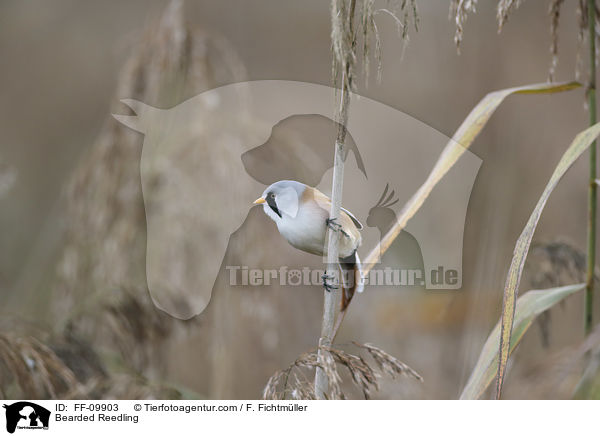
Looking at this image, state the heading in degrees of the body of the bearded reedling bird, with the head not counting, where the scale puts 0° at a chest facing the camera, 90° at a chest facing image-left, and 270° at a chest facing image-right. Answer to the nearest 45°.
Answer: approximately 90°
